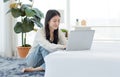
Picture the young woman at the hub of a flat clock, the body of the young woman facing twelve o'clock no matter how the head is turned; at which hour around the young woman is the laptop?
The laptop is roughly at 1 o'clock from the young woman.

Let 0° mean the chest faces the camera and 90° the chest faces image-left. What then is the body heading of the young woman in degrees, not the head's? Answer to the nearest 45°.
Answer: approximately 315°

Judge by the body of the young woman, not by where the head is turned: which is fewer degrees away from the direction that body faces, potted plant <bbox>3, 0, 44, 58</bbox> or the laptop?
the laptop

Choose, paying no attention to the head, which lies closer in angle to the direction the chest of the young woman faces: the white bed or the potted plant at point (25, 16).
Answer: the white bed

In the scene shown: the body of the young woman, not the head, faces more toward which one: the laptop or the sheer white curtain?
the laptop

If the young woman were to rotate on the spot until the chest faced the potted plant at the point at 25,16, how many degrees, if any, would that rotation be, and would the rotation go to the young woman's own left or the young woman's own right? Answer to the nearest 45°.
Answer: approximately 135° to the young woman's own left
